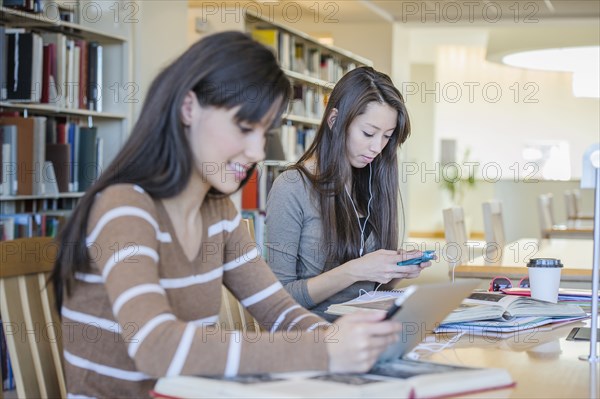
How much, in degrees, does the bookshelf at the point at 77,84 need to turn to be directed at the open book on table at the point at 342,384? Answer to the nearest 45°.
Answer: approximately 45° to its right

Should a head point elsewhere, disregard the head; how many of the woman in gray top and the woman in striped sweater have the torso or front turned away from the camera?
0

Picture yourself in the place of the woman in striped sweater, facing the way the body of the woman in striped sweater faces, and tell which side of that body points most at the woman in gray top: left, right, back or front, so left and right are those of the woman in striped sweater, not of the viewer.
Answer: left

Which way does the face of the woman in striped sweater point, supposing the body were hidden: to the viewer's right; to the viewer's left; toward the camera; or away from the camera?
to the viewer's right

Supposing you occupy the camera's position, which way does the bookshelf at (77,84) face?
facing the viewer and to the right of the viewer

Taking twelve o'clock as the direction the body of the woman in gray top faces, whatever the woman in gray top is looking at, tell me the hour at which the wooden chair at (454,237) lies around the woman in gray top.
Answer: The wooden chair is roughly at 8 o'clock from the woman in gray top.

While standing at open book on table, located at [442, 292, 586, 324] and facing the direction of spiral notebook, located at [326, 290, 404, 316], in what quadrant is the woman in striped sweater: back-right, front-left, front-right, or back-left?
front-left

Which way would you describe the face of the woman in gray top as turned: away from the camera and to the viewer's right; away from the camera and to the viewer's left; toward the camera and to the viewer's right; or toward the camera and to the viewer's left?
toward the camera and to the viewer's right

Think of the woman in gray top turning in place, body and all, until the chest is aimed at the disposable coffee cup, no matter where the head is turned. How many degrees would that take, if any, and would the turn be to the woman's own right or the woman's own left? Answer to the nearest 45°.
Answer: approximately 45° to the woman's own left

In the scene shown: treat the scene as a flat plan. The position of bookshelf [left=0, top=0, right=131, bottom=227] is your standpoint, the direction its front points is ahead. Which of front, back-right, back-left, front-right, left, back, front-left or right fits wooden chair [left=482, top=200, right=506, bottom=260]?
front-left

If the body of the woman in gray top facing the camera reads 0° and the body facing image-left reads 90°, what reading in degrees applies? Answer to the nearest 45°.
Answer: approximately 315°
